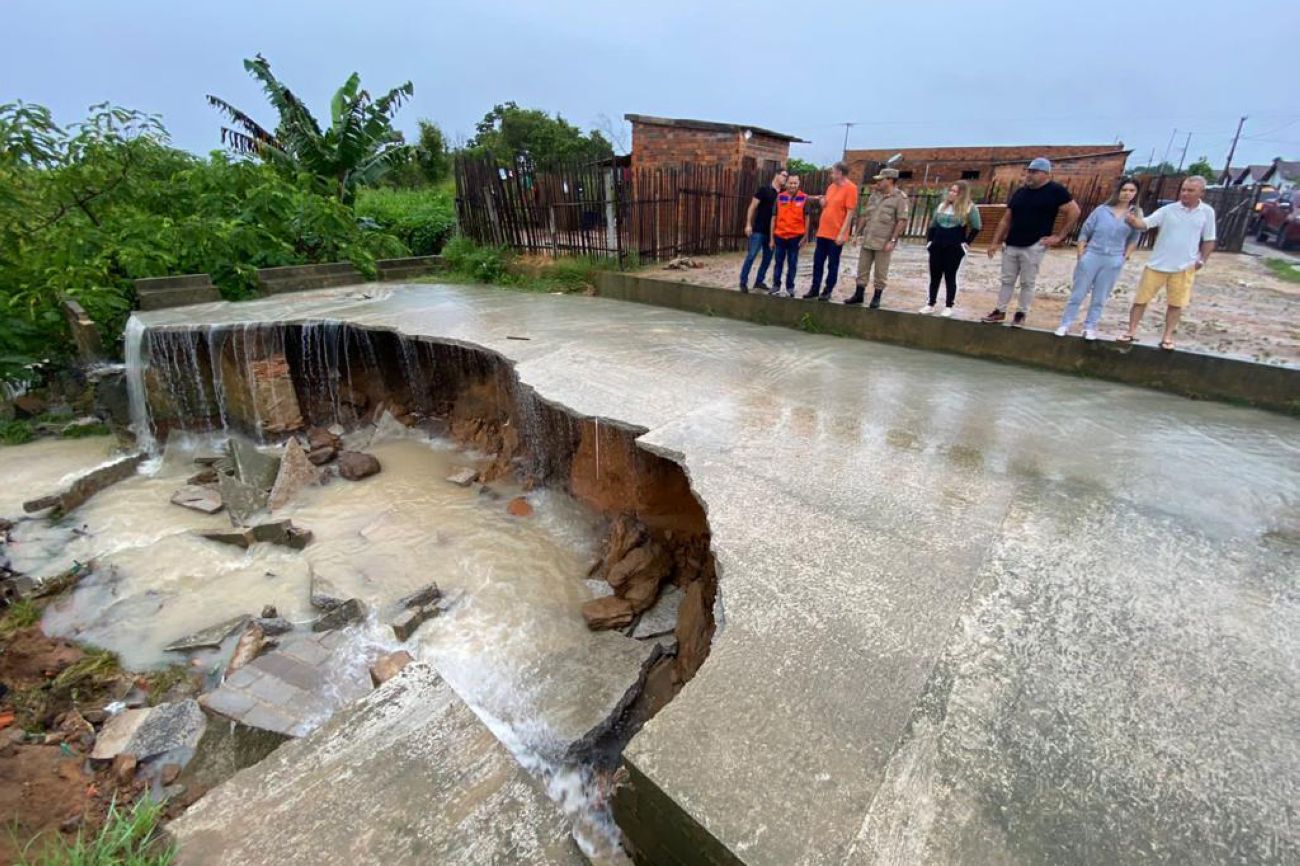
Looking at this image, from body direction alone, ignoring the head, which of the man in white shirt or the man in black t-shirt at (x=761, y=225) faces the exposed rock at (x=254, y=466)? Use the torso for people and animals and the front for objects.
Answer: the man in white shirt

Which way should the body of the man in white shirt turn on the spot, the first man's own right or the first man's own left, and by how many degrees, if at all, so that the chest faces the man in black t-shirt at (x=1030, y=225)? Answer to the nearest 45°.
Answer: approximately 45° to the first man's own right

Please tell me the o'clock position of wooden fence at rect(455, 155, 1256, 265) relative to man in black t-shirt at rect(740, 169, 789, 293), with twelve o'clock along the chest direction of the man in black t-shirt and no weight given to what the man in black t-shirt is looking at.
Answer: The wooden fence is roughly at 6 o'clock from the man in black t-shirt.

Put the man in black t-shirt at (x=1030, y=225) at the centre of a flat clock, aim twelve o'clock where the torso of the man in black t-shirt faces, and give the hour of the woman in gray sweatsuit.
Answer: The woman in gray sweatsuit is roughly at 8 o'clock from the man in black t-shirt.

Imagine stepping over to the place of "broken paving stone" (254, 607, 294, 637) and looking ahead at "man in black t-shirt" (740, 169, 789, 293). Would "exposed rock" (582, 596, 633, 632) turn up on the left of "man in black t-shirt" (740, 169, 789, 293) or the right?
right

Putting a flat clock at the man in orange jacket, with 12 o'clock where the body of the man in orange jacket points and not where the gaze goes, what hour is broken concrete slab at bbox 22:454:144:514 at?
The broken concrete slab is roughly at 2 o'clock from the man in orange jacket.

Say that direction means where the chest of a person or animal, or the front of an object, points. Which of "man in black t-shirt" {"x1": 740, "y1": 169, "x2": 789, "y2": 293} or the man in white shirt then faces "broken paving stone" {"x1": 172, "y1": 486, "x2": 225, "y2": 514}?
the man in white shirt

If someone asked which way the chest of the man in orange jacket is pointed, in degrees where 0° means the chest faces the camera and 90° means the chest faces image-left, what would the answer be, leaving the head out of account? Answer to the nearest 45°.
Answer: approximately 0°

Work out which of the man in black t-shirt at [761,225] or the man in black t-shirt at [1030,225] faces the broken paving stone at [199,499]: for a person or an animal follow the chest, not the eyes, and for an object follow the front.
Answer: the man in black t-shirt at [1030,225]

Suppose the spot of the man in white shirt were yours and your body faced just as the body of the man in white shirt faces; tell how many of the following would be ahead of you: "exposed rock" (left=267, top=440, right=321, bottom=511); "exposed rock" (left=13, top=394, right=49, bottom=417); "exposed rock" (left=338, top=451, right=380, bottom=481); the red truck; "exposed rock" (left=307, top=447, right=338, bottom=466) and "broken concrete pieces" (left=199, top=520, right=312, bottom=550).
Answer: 5

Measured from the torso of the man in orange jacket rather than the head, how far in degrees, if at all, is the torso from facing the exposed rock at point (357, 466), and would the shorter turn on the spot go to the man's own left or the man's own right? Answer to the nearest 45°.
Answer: approximately 45° to the man's own right

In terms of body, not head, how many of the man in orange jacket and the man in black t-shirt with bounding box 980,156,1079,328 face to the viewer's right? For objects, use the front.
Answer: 0

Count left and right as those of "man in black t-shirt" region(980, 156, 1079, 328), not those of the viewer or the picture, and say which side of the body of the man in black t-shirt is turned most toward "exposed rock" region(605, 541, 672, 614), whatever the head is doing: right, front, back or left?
front

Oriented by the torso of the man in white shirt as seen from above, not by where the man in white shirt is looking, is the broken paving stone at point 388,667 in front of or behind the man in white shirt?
in front

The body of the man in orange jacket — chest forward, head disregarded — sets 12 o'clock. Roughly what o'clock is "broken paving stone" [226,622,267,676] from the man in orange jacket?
The broken paving stone is roughly at 1 o'clock from the man in orange jacket.

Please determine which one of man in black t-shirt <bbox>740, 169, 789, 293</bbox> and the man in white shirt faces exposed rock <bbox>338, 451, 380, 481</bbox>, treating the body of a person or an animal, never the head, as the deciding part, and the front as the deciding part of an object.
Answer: the man in white shirt

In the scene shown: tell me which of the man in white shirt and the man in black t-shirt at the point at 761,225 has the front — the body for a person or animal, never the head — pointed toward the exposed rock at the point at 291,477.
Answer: the man in white shirt

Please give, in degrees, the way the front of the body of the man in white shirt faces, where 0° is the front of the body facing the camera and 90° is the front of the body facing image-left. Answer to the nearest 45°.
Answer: approximately 45°

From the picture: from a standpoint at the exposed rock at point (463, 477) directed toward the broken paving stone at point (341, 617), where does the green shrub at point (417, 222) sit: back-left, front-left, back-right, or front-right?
back-right

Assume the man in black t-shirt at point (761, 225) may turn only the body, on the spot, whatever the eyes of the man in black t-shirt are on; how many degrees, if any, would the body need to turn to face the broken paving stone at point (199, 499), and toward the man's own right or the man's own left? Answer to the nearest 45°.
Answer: approximately 90° to the man's own right
